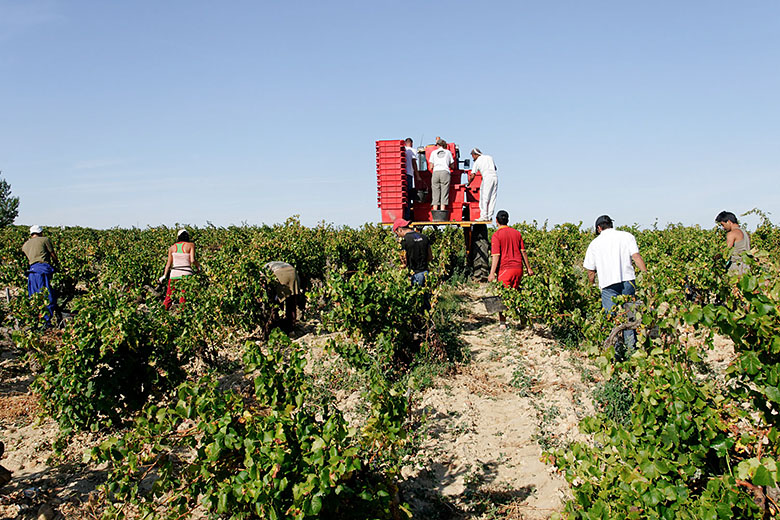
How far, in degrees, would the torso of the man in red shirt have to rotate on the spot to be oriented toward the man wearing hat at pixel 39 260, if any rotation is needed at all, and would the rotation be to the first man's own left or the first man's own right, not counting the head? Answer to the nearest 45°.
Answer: approximately 90° to the first man's own left

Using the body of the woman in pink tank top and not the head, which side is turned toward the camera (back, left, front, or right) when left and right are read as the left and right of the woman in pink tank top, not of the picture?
back

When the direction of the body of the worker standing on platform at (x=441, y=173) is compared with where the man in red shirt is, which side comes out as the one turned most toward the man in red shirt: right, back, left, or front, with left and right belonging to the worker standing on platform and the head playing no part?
back

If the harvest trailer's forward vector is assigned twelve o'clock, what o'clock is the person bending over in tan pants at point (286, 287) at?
The person bending over in tan pants is roughly at 7 o'clock from the harvest trailer.

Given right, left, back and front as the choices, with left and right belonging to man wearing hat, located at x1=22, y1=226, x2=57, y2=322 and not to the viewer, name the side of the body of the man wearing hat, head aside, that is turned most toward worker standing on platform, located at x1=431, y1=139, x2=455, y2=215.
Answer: right

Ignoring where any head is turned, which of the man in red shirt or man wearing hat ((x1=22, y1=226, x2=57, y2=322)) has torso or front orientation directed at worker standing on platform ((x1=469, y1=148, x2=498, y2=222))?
the man in red shirt

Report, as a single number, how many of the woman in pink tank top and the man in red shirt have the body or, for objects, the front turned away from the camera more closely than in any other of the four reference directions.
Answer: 2

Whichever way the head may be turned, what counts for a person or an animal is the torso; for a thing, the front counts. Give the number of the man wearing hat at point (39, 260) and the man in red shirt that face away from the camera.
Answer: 2

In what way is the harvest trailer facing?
away from the camera

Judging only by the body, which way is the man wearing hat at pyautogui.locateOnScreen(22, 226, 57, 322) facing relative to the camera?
away from the camera

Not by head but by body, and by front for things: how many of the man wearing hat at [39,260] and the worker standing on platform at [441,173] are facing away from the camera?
2

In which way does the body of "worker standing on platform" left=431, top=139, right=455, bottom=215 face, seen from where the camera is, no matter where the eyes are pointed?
away from the camera

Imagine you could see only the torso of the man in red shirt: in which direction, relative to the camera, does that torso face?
away from the camera

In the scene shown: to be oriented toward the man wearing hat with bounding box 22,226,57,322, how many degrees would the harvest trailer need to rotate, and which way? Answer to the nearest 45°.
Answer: approximately 135° to its left

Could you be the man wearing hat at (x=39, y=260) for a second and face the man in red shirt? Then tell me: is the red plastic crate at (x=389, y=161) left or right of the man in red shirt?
left

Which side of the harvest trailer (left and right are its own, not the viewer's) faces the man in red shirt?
back
